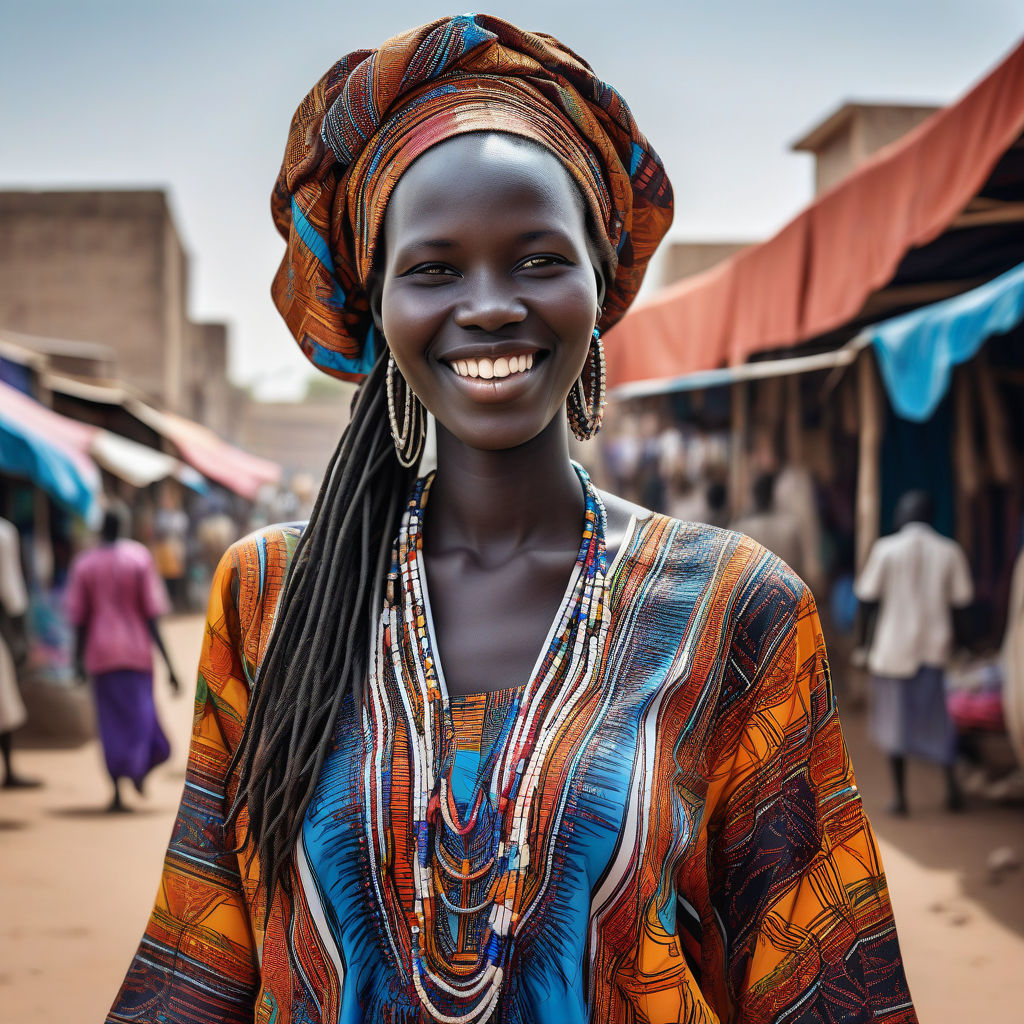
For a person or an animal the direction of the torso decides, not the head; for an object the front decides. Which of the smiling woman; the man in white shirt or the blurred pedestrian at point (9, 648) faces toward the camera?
the smiling woman

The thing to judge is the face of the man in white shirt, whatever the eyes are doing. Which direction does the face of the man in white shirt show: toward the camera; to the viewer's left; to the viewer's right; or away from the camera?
away from the camera

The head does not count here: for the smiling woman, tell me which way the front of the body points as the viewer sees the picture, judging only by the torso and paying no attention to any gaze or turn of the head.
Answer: toward the camera

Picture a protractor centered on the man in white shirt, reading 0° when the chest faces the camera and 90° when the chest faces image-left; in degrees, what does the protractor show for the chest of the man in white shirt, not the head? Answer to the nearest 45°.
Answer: approximately 180°

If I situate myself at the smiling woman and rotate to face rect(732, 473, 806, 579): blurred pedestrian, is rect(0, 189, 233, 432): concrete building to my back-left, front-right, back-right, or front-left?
front-left

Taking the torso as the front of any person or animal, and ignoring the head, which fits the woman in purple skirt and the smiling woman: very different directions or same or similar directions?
very different directions

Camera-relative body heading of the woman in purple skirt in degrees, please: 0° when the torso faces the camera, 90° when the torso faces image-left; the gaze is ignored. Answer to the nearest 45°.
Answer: approximately 180°

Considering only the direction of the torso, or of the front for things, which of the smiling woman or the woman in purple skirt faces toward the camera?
the smiling woman
